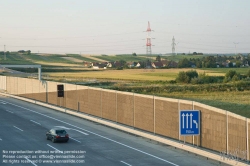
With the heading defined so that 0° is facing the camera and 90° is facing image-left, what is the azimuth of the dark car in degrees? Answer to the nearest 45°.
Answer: approximately 135°

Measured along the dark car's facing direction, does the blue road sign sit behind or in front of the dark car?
behind

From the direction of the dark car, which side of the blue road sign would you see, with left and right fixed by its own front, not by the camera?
right

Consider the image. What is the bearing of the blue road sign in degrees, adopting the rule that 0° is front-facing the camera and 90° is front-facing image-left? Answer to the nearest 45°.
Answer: approximately 0°

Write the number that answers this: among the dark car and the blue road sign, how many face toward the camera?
1
